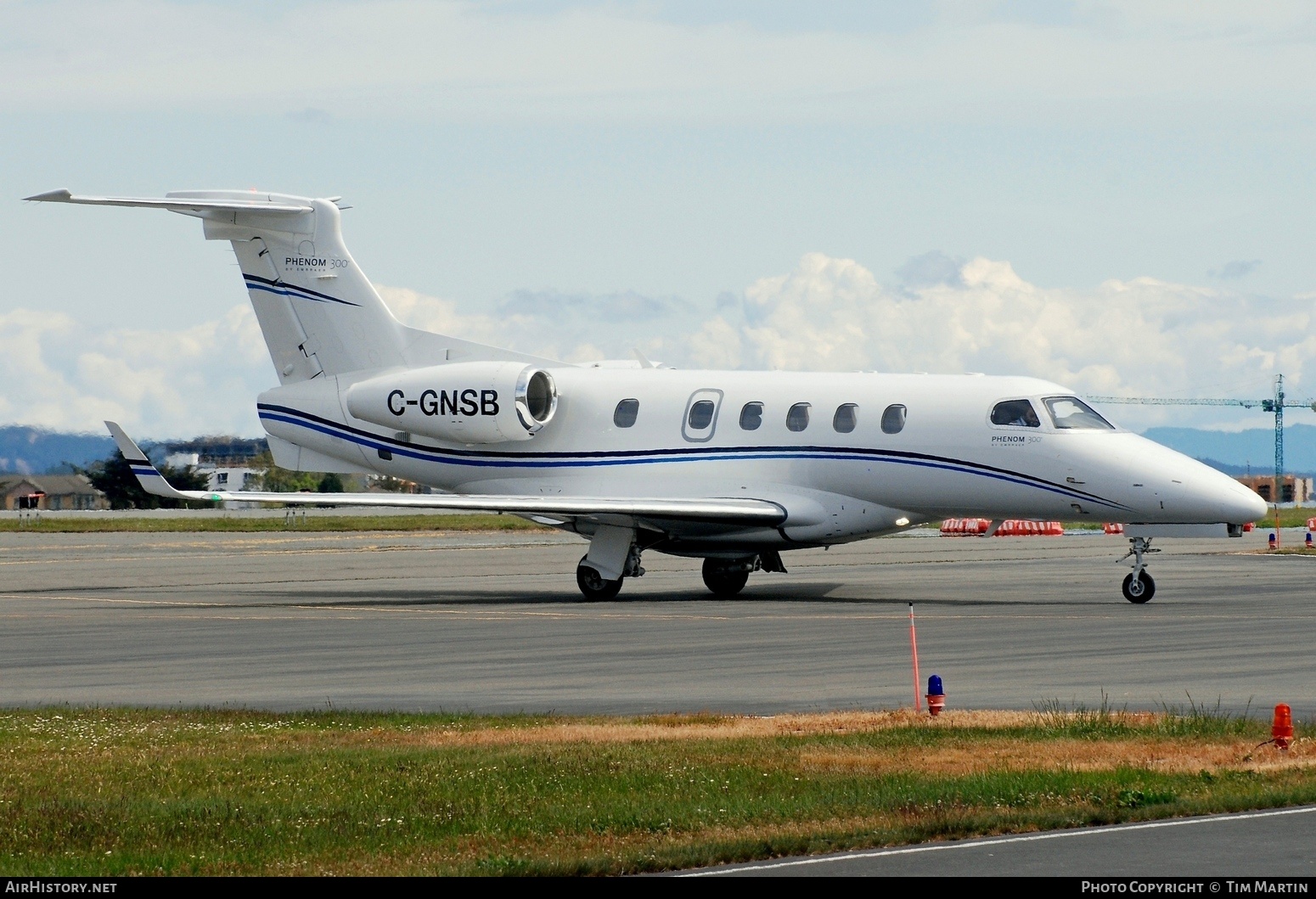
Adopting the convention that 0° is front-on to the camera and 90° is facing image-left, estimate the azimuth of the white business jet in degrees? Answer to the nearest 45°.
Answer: approximately 315°
